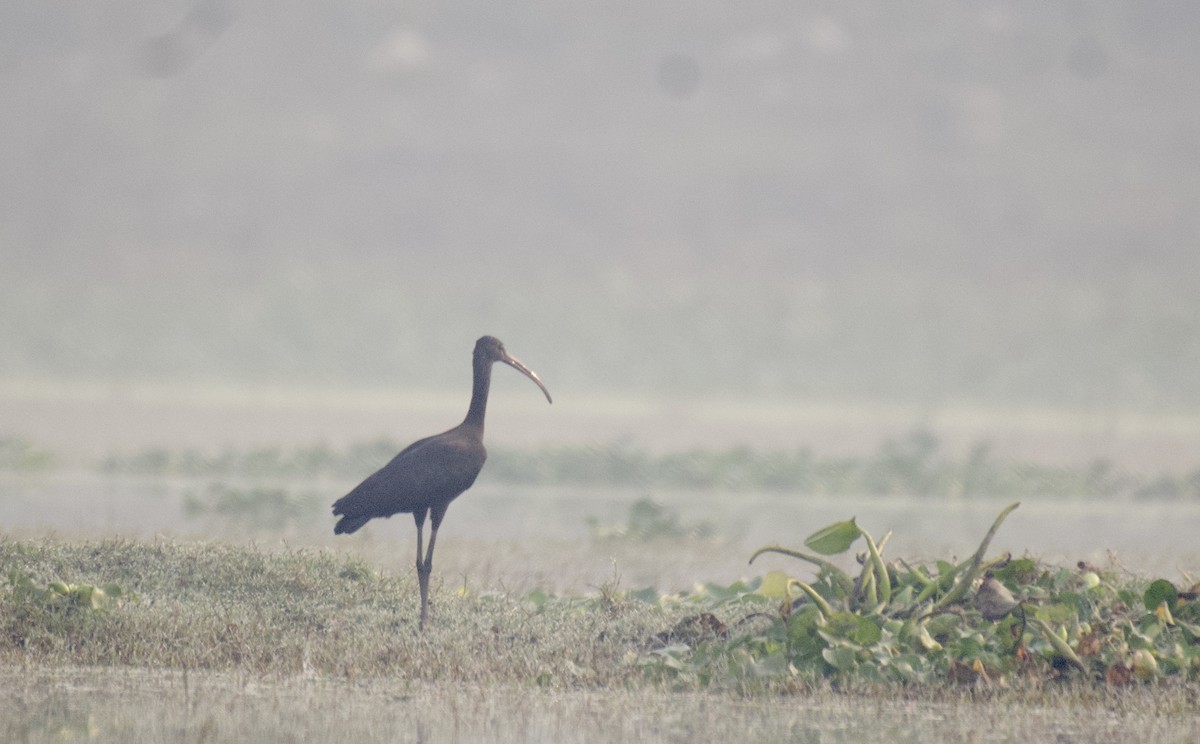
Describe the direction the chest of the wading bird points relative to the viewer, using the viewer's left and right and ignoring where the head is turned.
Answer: facing to the right of the viewer

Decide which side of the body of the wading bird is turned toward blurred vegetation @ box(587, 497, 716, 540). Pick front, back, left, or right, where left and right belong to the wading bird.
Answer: left
